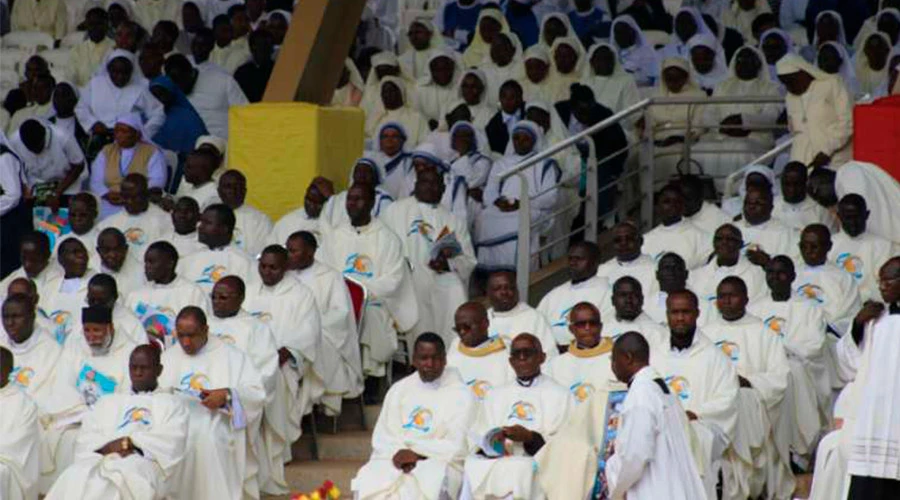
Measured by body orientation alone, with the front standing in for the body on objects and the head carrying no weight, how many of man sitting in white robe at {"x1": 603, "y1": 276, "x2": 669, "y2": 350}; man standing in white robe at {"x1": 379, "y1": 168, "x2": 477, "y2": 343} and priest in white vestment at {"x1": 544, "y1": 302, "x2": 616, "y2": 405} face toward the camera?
3

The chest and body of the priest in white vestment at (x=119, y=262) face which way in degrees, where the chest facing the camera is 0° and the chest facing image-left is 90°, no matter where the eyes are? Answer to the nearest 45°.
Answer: approximately 45°

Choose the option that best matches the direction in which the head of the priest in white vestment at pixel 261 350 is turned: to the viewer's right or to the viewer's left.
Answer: to the viewer's left

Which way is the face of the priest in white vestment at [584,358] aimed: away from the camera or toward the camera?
toward the camera

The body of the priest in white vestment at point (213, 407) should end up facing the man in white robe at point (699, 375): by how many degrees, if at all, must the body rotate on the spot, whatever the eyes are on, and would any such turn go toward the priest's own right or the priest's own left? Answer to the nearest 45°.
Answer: approximately 135° to the priest's own left

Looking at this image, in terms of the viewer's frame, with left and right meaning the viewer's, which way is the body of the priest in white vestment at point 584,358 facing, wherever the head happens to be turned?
facing the viewer

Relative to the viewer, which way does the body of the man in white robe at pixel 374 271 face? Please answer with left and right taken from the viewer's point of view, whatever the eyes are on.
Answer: facing the viewer and to the left of the viewer

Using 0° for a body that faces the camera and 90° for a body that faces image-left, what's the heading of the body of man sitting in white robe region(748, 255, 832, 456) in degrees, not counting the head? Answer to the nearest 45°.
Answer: approximately 45°

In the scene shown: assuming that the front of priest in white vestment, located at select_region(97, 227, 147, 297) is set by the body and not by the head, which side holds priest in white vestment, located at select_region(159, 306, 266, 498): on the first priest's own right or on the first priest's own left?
on the first priest's own left

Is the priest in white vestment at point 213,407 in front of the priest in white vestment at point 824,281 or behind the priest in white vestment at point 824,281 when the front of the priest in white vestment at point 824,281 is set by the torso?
in front
